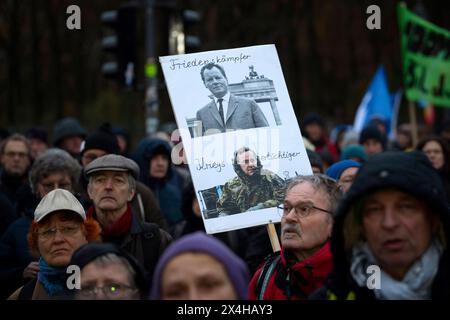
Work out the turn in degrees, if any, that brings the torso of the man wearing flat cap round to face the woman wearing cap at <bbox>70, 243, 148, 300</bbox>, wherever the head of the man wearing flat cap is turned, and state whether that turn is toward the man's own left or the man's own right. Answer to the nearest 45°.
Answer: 0° — they already face them

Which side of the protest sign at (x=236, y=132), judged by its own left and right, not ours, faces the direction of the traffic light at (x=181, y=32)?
back

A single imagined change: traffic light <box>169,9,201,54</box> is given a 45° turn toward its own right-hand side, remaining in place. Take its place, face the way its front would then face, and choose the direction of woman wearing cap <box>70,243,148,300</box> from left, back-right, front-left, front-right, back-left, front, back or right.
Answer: front-right

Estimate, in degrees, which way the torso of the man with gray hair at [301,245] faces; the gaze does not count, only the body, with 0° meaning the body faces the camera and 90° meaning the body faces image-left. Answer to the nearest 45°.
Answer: approximately 45°

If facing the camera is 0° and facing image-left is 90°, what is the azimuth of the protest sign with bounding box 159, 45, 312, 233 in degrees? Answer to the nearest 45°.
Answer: approximately 0°
